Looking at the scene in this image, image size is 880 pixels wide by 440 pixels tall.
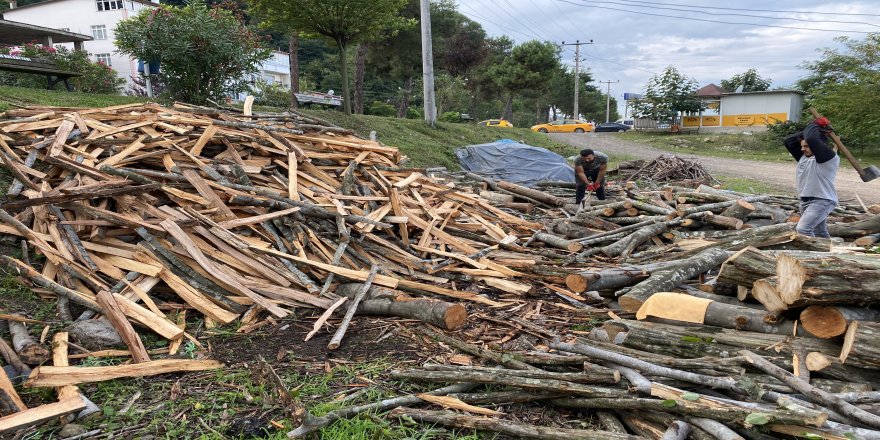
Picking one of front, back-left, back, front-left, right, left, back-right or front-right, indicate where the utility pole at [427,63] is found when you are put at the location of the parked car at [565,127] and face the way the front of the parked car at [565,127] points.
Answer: left

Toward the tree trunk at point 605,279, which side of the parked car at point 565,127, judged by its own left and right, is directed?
left

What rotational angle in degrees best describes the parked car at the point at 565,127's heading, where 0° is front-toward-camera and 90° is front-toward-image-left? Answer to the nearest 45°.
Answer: approximately 90°

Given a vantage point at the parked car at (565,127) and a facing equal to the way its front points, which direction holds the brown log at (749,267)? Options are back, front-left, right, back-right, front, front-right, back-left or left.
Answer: left

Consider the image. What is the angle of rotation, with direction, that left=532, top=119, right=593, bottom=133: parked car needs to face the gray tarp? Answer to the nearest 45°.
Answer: approximately 90° to its left

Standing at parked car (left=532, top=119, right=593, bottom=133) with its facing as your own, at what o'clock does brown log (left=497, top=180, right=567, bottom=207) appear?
The brown log is roughly at 9 o'clock from the parked car.

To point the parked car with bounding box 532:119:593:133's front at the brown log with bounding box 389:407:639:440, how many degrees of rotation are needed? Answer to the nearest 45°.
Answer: approximately 90° to its left

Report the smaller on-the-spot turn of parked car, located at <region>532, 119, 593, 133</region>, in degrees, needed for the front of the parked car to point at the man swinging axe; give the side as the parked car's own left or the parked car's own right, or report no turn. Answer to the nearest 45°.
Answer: approximately 90° to the parked car's own left

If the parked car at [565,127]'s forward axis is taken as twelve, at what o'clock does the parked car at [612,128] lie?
the parked car at [612,128] is roughly at 5 o'clock from the parked car at [565,127].

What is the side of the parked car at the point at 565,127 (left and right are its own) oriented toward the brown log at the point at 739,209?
left

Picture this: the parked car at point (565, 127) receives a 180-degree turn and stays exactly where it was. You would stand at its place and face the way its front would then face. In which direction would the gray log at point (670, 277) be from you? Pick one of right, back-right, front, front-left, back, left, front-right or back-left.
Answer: right

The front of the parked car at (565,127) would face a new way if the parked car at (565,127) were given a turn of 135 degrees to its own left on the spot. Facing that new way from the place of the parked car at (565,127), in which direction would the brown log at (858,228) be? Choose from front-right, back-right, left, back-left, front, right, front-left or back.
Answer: front-right

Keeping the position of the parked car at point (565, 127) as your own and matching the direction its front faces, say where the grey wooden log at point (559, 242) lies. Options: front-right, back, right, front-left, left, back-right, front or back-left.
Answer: left
